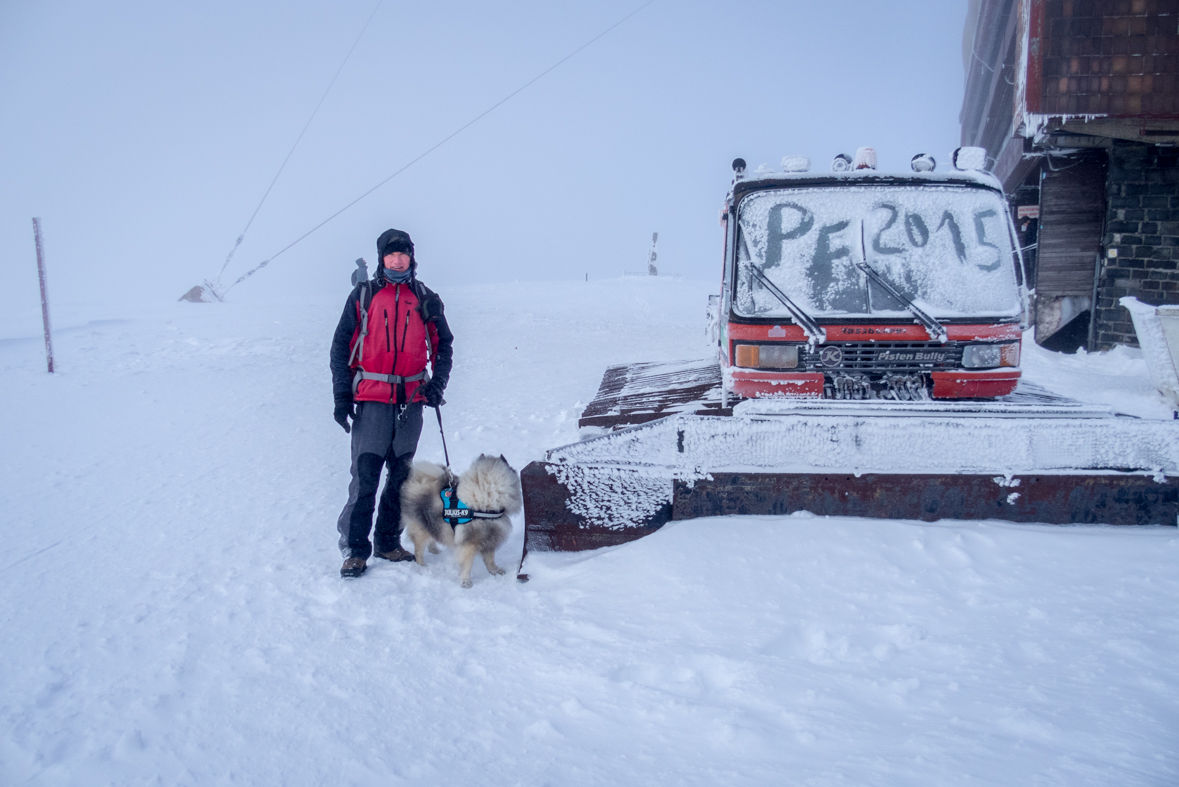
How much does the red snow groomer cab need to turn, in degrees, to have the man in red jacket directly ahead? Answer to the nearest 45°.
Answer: approximately 45° to its right

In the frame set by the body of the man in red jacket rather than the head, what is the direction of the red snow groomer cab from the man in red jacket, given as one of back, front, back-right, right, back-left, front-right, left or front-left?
left

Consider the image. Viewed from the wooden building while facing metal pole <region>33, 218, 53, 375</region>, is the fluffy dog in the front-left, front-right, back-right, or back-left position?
front-left

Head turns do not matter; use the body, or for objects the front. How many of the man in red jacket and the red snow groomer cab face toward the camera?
2

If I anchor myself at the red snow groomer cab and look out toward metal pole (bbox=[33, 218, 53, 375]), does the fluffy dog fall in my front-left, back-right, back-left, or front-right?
front-left

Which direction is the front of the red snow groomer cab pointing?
toward the camera

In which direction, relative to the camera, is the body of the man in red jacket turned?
toward the camera

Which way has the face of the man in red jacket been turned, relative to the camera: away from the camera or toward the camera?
toward the camera

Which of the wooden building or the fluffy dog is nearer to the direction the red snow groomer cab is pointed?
the fluffy dog

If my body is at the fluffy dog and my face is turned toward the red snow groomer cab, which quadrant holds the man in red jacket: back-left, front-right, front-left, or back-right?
back-left
